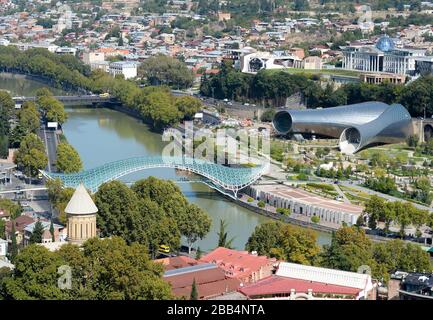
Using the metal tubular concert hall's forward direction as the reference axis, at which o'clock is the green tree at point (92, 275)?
The green tree is roughly at 11 o'clock from the metal tubular concert hall.

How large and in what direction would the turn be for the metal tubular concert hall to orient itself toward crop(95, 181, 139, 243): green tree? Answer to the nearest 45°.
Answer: approximately 45° to its left
